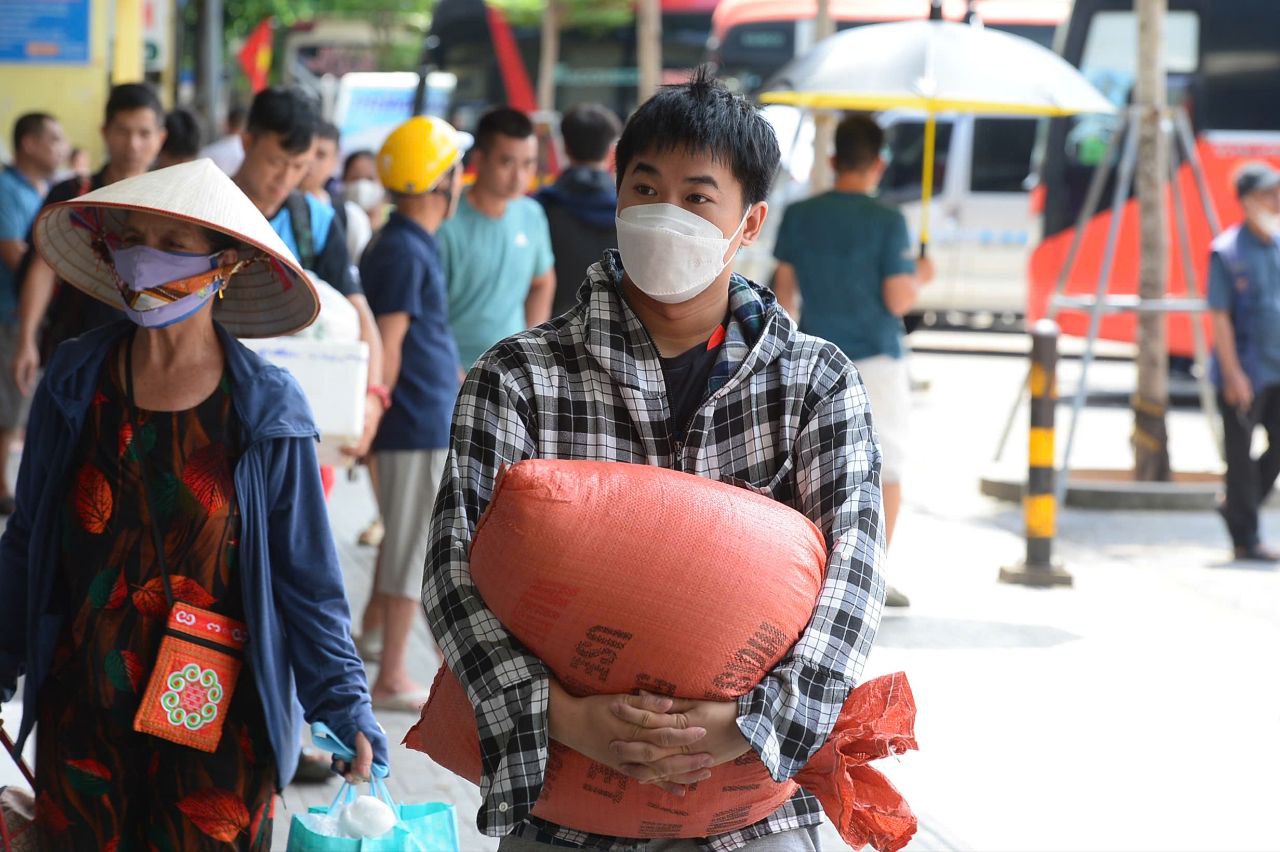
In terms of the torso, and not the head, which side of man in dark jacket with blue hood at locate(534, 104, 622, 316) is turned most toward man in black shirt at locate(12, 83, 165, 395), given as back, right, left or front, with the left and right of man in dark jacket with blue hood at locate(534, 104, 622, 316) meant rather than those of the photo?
left

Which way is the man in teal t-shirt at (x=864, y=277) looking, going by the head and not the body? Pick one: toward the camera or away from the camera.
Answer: away from the camera

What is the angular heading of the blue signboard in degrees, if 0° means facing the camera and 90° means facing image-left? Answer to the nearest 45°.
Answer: approximately 0°

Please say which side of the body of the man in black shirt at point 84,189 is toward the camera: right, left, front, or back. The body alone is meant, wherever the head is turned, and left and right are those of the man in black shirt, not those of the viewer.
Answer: front

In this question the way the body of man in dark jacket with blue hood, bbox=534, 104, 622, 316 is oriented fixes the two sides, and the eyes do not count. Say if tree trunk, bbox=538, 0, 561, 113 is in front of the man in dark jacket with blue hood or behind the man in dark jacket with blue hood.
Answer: in front

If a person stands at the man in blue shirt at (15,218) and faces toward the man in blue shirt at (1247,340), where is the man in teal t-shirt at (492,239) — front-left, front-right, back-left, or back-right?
front-right

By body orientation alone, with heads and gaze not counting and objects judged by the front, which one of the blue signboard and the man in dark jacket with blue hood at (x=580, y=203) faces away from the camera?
the man in dark jacket with blue hood

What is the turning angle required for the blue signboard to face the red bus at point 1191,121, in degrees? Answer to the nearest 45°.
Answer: approximately 90° to its left

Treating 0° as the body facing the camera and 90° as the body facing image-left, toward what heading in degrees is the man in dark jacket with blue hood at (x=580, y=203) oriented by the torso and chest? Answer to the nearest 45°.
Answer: approximately 180°

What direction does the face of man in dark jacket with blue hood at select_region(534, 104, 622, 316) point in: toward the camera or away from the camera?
away from the camera

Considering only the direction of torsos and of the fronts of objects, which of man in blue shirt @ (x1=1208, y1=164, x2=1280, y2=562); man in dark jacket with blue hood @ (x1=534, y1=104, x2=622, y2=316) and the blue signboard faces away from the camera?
man in dark jacket with blue hood @ (x1=534, y1=104, x2=622, y2=316)

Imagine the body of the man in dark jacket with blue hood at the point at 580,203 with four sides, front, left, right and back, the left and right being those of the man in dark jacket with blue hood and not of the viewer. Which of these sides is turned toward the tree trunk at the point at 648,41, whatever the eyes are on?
front
